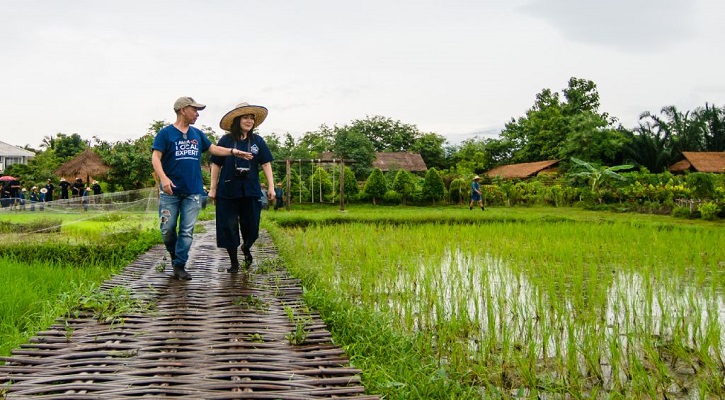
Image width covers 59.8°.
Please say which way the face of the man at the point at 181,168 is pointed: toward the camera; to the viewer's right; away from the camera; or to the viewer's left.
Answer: to the viewer's right

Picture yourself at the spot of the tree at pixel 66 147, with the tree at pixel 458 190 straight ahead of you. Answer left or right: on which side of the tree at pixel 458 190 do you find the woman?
right

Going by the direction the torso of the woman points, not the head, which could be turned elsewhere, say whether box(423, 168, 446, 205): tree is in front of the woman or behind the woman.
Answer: behind

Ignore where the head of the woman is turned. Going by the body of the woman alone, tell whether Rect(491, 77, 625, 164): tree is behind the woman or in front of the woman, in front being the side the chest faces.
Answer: behind

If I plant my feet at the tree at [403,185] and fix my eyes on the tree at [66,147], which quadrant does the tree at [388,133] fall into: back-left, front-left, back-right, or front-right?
front-right

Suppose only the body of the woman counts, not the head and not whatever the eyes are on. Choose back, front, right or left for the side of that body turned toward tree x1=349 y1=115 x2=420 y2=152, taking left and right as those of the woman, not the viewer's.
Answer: back

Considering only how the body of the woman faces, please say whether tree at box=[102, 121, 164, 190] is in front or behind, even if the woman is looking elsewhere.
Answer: behind

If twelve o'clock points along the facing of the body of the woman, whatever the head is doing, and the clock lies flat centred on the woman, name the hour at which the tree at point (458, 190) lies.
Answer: The tree is roughly at 7 o'clock from the woman.

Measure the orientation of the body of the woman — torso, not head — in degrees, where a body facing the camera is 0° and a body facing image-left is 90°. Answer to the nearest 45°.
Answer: approximately 0°

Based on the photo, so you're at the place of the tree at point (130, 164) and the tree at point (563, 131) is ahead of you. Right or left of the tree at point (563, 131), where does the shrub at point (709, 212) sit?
right

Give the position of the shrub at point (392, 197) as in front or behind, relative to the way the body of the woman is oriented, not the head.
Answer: behind
